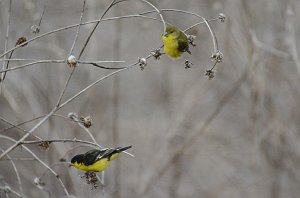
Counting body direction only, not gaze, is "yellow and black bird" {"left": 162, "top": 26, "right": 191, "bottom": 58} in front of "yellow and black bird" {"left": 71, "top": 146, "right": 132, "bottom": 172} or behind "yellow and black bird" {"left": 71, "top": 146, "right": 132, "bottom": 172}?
behind

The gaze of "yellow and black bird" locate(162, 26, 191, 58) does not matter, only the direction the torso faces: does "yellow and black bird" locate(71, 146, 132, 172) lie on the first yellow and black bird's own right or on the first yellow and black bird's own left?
on the first yellow and black bird's own right

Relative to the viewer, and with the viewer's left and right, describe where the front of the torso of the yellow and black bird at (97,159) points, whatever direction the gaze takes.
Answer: facing to the left of the viewer
